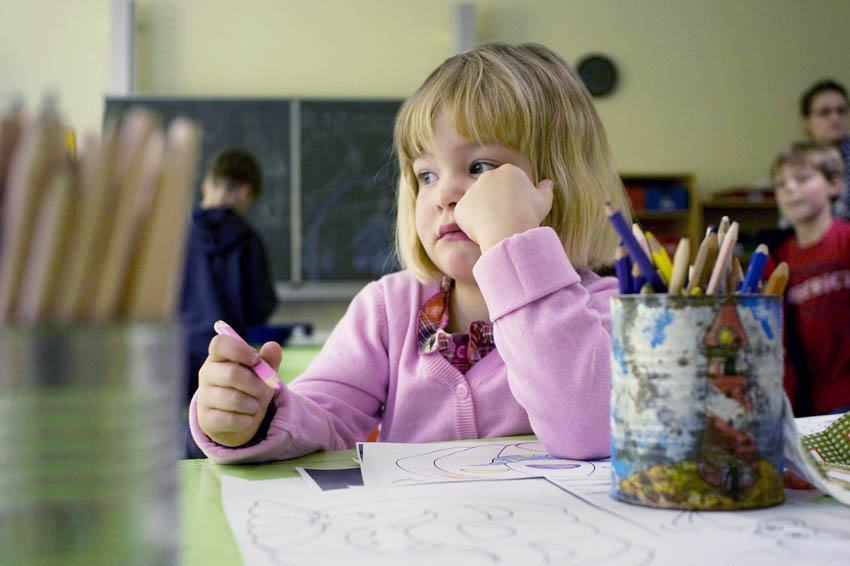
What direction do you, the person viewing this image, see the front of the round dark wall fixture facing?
facing the viewer

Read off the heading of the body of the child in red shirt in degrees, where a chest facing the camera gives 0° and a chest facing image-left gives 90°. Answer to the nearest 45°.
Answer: approximately 45°

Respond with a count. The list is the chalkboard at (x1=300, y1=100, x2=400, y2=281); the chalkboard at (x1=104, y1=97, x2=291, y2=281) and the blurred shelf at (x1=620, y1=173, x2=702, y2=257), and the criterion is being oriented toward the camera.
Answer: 3

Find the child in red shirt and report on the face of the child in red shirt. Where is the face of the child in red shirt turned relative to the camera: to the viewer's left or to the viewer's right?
to the viewer's left

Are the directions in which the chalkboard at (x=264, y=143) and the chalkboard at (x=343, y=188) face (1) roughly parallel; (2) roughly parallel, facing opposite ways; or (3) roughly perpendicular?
roughly parallel

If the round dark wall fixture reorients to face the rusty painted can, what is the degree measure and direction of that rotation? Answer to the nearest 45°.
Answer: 0° — it already faces it

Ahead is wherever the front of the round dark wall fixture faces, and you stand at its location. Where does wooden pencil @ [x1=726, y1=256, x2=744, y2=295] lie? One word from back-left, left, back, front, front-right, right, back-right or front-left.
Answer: front

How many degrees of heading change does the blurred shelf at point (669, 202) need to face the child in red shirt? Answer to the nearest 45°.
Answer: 0° — it already faces them

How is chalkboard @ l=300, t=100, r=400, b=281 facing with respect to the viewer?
toward the camera

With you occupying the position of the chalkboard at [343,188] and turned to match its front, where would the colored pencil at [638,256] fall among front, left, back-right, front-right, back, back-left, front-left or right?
front

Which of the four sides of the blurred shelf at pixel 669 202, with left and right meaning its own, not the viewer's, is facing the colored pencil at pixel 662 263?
front

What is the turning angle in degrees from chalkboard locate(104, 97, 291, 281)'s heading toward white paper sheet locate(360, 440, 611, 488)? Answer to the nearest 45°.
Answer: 0° — it already faces it

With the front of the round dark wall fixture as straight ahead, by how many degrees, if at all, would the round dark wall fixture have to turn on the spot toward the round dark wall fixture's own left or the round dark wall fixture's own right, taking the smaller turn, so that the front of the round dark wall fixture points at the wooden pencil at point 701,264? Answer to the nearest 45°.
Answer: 0° — it already faces it

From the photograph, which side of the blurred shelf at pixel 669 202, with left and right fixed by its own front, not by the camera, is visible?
front

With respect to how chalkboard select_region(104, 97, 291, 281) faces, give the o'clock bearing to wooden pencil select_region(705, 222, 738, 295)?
The wooden pencil is roughly at 12 o'clock from the chalkboard.
